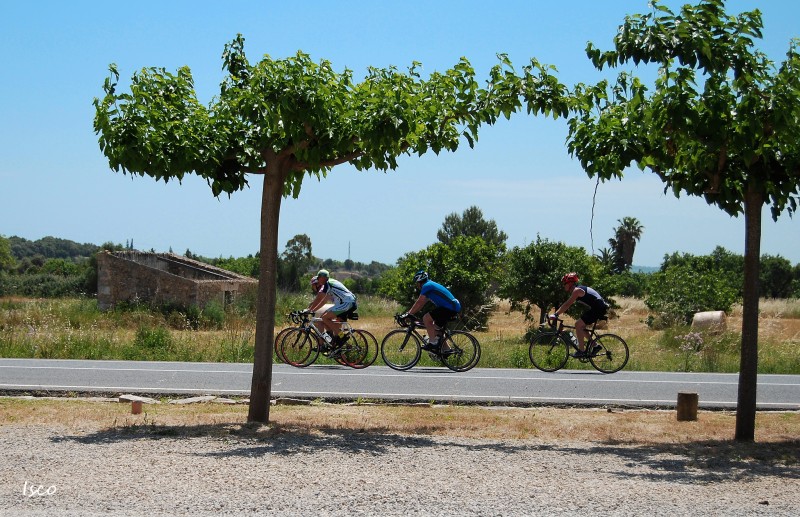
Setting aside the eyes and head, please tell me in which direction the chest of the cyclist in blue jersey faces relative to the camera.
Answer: to the viewer's left

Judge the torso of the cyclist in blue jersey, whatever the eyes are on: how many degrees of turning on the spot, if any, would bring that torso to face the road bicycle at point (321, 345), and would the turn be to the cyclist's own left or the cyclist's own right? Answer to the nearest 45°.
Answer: approximately 45° to the cyclist's own right

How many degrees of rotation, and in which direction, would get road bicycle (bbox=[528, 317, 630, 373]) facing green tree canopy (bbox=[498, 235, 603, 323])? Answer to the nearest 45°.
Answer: approximately 90° to its right

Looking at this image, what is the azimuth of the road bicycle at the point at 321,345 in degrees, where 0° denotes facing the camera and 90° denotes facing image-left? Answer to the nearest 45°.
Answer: approximately 90°

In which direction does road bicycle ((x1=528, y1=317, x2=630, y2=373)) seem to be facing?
to the viewer's left

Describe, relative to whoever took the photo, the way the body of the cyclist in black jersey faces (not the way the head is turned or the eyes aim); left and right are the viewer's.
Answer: facing to the left of the viewer

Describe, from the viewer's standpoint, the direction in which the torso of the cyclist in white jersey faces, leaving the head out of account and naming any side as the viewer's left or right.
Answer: facing to the left of the viewer

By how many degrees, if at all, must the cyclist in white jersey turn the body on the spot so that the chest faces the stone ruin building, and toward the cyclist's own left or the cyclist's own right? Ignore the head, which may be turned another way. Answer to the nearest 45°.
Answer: approximately 90° to the cyclist's own right

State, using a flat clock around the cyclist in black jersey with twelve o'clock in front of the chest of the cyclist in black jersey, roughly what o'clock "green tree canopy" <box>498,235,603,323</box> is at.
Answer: The green tree canopy is roughly at 3 o'clock from the cyclist in black jersey.
